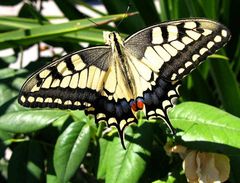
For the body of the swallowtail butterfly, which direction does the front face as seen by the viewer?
away from the camera

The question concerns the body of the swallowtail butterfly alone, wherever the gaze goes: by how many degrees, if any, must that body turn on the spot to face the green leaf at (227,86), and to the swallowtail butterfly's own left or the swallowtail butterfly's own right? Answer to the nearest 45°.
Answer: approximately 45° to the swallowtail butterfly's own right
